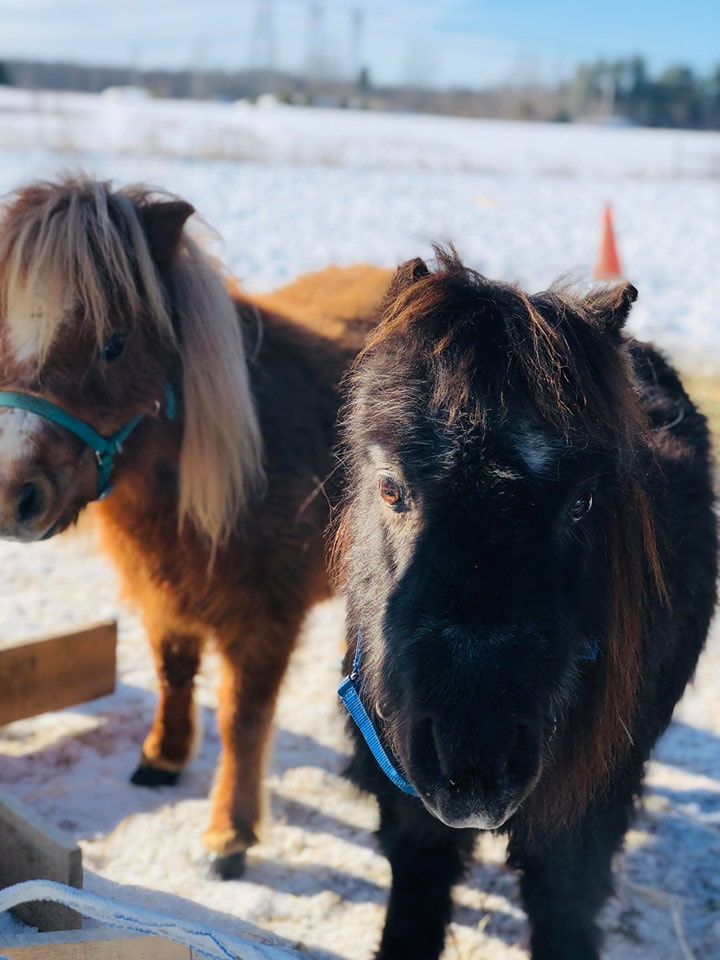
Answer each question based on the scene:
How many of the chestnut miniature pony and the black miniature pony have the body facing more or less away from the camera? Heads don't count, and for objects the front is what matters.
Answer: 0

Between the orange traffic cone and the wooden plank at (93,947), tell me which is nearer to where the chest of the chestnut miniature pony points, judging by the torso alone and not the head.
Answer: the wooden plank

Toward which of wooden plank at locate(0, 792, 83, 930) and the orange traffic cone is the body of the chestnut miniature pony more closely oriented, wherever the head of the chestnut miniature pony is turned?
the wooden plank

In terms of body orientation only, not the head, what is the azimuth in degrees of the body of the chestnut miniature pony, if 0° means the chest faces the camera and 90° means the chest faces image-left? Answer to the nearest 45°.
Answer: approximately 45°

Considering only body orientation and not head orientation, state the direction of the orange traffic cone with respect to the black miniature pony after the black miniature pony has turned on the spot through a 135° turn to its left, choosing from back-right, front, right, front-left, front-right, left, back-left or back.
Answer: front-left

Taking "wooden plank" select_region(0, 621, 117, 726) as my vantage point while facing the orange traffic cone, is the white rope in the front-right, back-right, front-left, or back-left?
back-right

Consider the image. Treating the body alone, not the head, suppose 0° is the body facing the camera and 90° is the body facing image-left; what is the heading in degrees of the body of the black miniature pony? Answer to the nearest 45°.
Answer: approximately 0°
